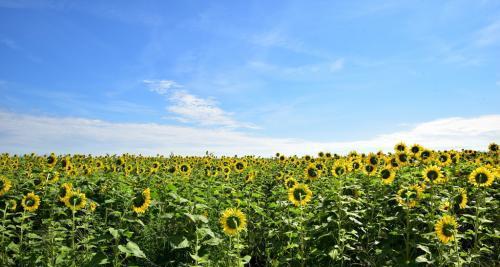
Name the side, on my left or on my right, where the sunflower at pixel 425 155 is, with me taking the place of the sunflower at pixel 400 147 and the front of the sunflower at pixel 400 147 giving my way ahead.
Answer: on my left

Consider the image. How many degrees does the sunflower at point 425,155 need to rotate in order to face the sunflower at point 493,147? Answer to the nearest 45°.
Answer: approximately 90° to its left

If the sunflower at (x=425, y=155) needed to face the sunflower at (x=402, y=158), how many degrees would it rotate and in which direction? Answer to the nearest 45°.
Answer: approximately 45° to its right

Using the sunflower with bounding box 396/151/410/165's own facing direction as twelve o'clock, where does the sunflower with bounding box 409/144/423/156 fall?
the sunflower with bounding box 409/144/423/156 is roughly at 7 o'clock from the sunflower with bounding box 396/151/410/165.

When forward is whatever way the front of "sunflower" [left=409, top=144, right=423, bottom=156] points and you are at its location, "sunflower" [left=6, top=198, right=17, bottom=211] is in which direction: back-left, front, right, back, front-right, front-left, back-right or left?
front-right

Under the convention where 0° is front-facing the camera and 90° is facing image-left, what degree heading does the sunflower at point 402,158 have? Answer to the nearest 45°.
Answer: approximately 0°

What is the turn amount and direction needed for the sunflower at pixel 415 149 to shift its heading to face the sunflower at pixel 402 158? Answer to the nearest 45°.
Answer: approximately 45° to its right

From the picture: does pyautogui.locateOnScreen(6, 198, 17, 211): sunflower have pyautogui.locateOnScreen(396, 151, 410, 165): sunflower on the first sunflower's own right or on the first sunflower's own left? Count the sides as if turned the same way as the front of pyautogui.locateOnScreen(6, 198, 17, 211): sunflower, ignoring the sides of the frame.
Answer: on the first sunflower's own left

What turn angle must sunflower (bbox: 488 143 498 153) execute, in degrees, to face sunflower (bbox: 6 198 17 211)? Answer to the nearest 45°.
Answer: approximately 45° to its right
